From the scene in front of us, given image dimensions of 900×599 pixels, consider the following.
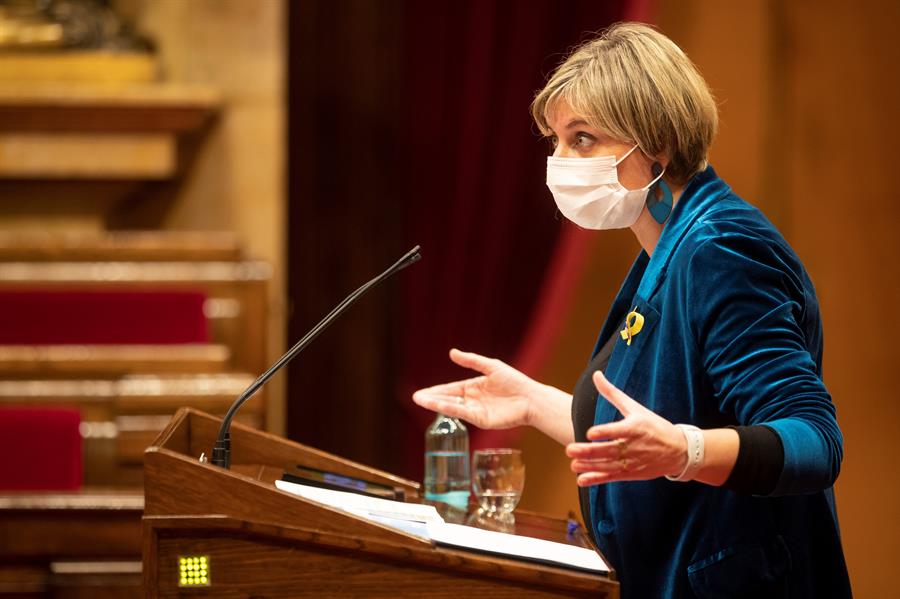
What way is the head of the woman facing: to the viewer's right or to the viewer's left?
to the viewer's left

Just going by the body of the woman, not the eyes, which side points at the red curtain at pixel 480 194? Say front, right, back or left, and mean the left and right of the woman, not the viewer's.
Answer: right

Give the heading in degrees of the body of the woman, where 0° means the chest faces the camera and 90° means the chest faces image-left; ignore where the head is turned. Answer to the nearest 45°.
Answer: approximately 90°
